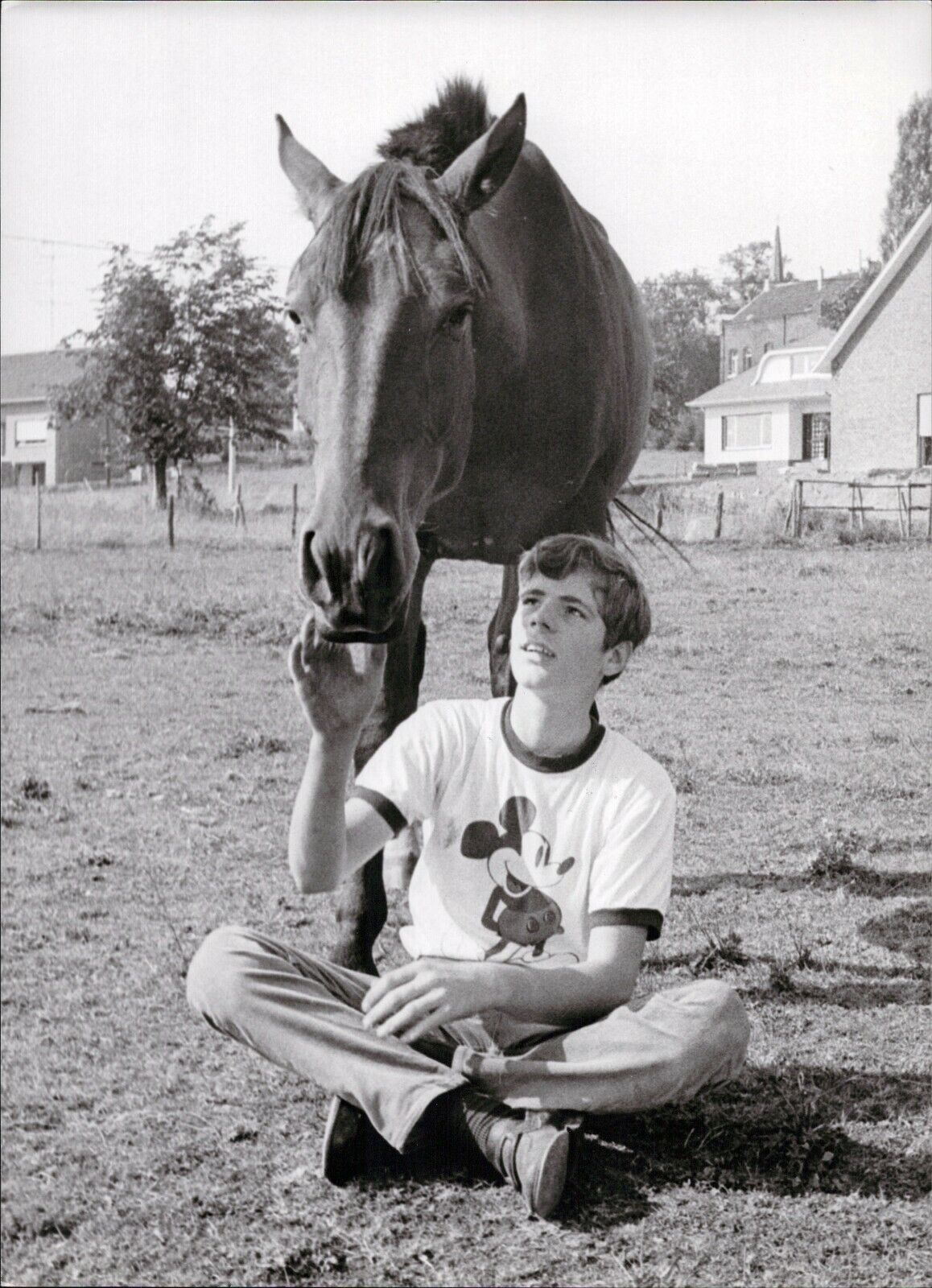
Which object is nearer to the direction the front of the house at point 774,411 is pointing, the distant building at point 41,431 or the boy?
the boy

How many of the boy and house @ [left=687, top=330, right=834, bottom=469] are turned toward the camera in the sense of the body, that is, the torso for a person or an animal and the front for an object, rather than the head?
2

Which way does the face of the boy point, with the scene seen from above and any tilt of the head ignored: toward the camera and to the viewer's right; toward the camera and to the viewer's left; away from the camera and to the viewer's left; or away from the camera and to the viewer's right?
toward the camera and to the viewer's left

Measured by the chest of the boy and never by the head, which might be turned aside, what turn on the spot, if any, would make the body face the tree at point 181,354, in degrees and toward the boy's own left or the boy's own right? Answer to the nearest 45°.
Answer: approximately 135° to the boy's own right

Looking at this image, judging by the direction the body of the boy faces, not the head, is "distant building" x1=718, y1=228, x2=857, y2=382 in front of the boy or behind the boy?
behind

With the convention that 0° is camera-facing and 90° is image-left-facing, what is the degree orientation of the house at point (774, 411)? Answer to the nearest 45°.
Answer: approximately 0°

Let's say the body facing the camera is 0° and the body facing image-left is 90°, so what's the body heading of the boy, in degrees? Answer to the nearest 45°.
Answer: approximately 0°
